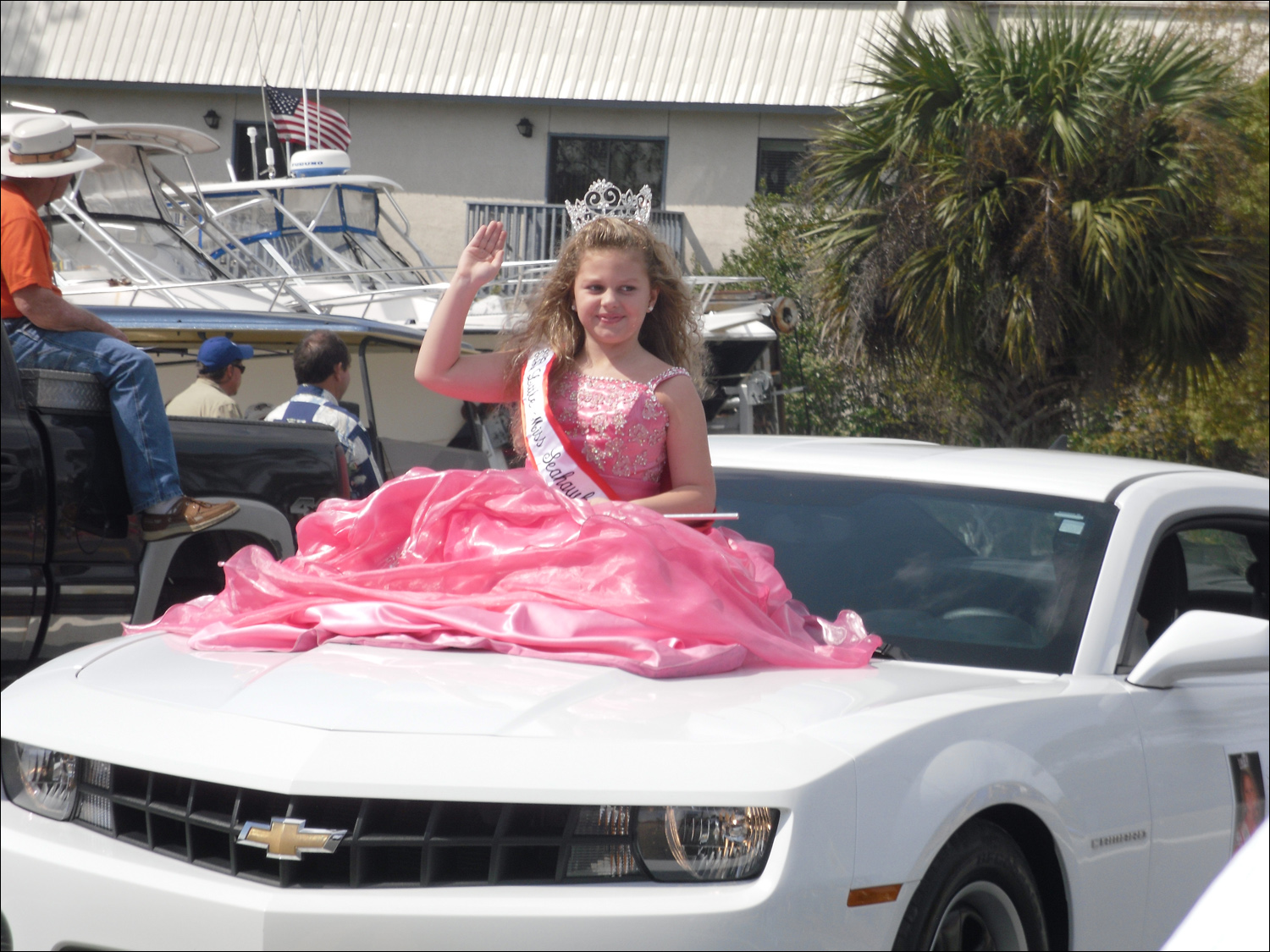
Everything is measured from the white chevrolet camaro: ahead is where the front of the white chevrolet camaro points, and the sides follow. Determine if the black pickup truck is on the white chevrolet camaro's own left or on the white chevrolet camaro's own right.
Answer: on the white chevrolet camaro's own right

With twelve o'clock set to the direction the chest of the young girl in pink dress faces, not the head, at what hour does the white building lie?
The white building is roughly at 6 o'clock from the young girl in pink dress.

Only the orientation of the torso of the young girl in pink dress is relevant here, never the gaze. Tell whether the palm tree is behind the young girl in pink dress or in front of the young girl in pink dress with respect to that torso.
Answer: behind

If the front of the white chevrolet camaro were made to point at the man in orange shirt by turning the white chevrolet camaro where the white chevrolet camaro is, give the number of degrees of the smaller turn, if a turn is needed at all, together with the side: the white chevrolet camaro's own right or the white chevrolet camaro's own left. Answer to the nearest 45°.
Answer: approximately 90° to the white chevrolet camaro's own right

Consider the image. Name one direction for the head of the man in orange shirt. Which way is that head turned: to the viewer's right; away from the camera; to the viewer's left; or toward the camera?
to the viewer's right

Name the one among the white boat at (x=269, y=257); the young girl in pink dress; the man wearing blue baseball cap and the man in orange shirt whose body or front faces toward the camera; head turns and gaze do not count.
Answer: the young girl in pink dress

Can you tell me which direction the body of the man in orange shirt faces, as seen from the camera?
to the viewer's right
